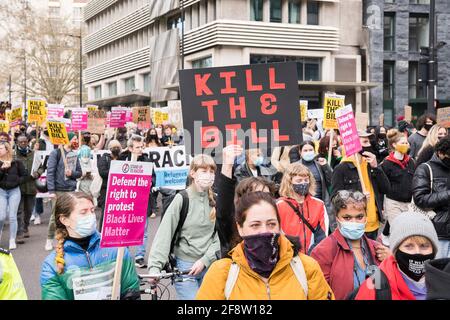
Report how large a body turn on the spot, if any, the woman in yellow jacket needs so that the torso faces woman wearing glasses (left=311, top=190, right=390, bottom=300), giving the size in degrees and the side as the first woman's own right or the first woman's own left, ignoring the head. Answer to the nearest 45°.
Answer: approximately 135° to the first woman's own left

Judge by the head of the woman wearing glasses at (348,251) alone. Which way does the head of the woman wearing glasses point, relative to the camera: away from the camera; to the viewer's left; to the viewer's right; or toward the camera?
toward the camera

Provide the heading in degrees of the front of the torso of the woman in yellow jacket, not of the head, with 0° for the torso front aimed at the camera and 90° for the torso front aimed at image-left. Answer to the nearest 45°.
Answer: approximately 0°
